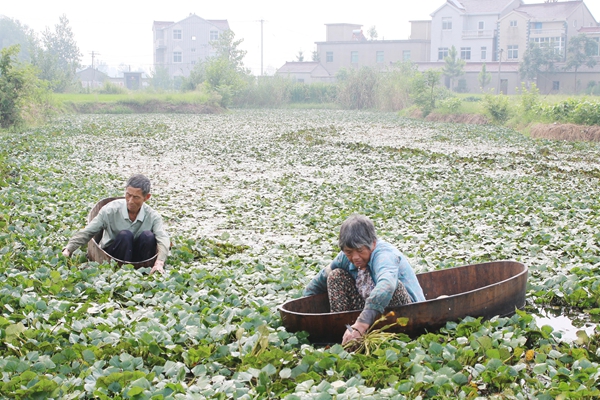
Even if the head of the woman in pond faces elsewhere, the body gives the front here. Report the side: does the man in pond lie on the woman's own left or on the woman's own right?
on the woman's own right

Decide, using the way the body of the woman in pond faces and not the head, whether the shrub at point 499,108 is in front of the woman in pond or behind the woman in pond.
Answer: behind

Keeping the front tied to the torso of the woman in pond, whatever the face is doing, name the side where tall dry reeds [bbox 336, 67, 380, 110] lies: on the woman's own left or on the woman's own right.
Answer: on the woman's own right

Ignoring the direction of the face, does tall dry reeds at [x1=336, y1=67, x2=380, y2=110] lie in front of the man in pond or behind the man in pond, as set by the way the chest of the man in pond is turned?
behind

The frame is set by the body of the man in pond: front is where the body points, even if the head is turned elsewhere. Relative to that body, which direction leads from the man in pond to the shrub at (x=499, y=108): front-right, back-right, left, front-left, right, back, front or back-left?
back-left

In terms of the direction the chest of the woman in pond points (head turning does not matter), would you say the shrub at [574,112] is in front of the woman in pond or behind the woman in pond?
behind

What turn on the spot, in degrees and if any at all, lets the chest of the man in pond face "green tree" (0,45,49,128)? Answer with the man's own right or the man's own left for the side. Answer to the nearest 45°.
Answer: approximately 180°

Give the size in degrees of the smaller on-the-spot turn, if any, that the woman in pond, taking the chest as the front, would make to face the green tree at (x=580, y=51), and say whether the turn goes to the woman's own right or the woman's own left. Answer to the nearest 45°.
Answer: approximately 135° to the woman's own right

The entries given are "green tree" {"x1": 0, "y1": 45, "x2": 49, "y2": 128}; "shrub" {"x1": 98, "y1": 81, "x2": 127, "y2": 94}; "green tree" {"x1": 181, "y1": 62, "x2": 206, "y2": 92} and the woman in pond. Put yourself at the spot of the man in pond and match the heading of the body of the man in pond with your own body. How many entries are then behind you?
3

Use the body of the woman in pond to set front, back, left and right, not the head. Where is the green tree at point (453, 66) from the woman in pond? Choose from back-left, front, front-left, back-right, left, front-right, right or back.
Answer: back-right

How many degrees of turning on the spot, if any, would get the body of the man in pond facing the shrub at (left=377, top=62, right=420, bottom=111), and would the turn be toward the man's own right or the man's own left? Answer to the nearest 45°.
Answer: approximately 135° to the man's own left

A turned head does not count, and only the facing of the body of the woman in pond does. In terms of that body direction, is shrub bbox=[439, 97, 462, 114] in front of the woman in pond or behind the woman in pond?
behind

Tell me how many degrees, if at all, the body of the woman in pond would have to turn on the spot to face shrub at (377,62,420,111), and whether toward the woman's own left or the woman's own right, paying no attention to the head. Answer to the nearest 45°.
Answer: approximately 135° to the woman's own right
